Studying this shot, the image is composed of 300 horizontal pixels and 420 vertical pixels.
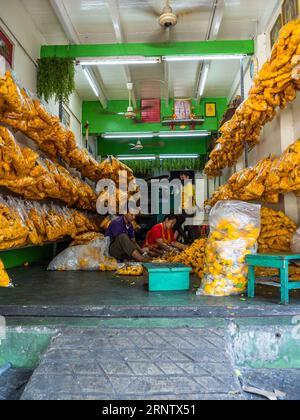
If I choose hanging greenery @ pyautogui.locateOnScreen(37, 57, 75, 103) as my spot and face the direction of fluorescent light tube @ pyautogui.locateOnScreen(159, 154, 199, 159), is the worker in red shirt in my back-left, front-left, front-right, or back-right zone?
front-right

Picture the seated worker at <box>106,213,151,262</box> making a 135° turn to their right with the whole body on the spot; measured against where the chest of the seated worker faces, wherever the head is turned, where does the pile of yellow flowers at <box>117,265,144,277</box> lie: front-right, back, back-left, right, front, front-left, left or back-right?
front-left

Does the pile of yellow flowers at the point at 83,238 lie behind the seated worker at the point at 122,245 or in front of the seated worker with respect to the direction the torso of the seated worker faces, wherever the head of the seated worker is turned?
behind

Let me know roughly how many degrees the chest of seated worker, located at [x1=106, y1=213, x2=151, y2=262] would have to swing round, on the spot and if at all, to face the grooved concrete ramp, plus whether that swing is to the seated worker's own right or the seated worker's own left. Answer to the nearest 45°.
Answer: approximately 90° to the seated worker's own right

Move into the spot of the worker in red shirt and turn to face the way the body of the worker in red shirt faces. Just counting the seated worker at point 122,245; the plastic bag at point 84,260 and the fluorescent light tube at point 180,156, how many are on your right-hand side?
2

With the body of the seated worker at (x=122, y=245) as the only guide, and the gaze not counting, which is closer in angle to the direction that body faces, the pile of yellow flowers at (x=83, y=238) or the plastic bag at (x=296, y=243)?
the plastic bag

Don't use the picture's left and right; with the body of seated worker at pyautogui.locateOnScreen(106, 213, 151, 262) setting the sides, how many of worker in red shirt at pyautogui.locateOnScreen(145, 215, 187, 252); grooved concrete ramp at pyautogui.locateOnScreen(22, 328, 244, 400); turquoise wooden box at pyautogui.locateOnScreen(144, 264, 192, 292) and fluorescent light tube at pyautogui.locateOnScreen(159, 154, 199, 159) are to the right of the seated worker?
2

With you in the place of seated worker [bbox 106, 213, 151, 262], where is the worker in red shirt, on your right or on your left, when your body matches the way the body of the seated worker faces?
on your left

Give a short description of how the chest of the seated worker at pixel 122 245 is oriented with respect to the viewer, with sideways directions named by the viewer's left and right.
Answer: facing to the right of the viewer

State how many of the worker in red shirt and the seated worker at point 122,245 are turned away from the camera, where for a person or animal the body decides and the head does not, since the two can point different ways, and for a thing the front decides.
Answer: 0
